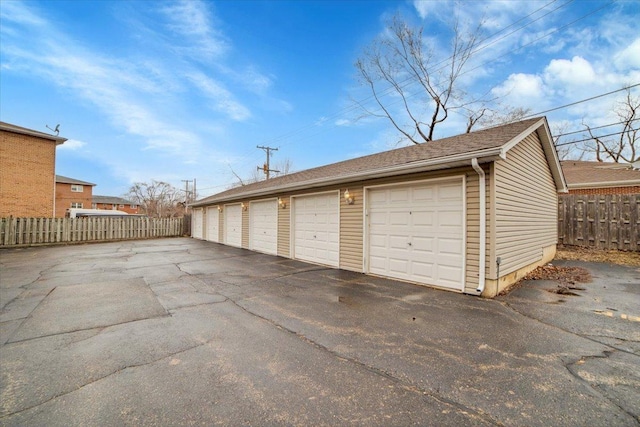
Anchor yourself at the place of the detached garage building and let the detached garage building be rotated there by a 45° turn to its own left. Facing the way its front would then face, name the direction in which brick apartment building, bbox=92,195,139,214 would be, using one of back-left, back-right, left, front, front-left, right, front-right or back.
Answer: back-right

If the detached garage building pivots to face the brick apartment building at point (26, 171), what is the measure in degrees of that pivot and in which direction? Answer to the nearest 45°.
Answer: approximately 45° to its right

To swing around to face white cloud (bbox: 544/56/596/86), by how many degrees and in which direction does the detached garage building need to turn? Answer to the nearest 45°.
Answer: approximately 180°

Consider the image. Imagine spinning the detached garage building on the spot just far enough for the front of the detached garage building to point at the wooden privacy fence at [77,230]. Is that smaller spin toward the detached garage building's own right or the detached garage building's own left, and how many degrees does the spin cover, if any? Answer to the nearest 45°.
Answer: approximately 45° to the detached garage building's own right

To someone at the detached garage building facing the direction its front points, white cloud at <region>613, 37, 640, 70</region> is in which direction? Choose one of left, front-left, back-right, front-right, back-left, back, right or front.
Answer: back

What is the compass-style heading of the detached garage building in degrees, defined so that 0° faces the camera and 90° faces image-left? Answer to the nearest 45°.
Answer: approximately 45°

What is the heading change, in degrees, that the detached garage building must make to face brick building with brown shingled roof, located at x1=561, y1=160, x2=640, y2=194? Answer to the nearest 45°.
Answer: approximately 180°

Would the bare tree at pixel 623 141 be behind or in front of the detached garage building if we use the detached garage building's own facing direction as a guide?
behind

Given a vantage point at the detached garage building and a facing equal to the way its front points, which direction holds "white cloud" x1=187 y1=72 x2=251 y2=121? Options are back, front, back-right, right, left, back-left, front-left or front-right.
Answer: right
